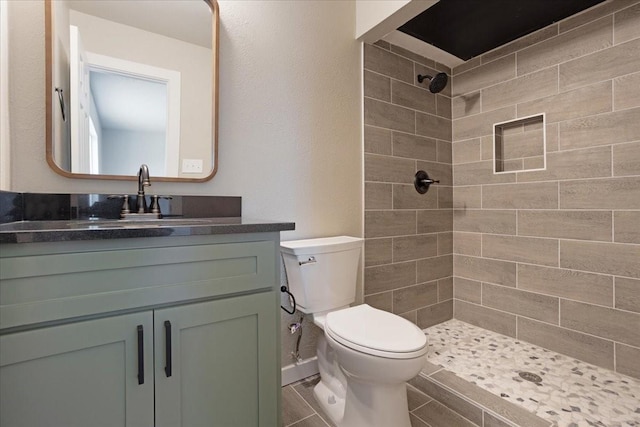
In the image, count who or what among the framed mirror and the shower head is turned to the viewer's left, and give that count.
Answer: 0

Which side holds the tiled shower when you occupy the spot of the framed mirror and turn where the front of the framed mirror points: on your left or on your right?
on your left

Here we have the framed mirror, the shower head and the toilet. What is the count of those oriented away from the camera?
0

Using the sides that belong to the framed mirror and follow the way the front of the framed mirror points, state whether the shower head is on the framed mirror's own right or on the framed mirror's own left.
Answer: on the framed mirror's own left

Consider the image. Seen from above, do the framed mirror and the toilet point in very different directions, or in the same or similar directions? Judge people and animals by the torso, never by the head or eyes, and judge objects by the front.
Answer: same or similar directions

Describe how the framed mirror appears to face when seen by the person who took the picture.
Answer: facing the viewer

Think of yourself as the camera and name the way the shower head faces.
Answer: facing the viewer and to the right of the viewer

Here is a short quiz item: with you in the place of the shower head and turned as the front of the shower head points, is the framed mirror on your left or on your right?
on your right

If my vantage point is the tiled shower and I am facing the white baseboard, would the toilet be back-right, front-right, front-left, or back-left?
front-left

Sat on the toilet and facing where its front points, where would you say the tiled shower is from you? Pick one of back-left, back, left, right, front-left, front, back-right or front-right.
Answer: left

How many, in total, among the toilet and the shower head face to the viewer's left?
0
